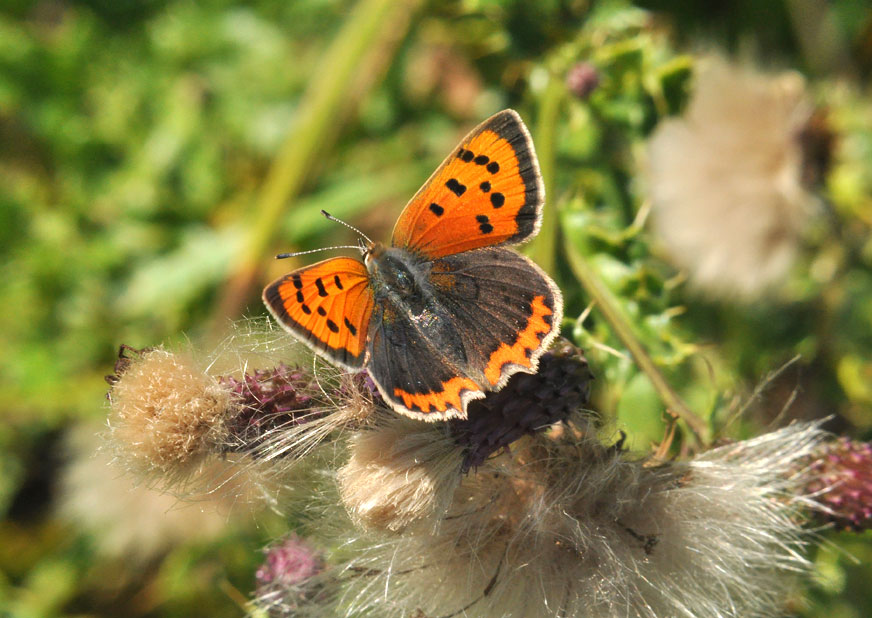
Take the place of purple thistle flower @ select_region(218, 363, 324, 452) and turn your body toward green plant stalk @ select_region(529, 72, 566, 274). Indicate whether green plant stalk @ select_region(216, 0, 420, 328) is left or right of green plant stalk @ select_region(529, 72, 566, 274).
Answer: left

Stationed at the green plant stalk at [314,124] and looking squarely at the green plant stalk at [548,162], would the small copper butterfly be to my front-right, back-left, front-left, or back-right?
front-right

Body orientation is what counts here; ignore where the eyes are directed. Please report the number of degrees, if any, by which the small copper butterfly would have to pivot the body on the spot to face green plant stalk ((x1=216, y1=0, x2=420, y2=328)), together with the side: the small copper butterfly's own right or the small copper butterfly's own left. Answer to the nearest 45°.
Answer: approximately 45° to the small copper butterfly's own right

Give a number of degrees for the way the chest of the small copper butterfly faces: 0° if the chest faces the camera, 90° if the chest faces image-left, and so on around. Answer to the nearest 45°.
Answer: approximately 135°
